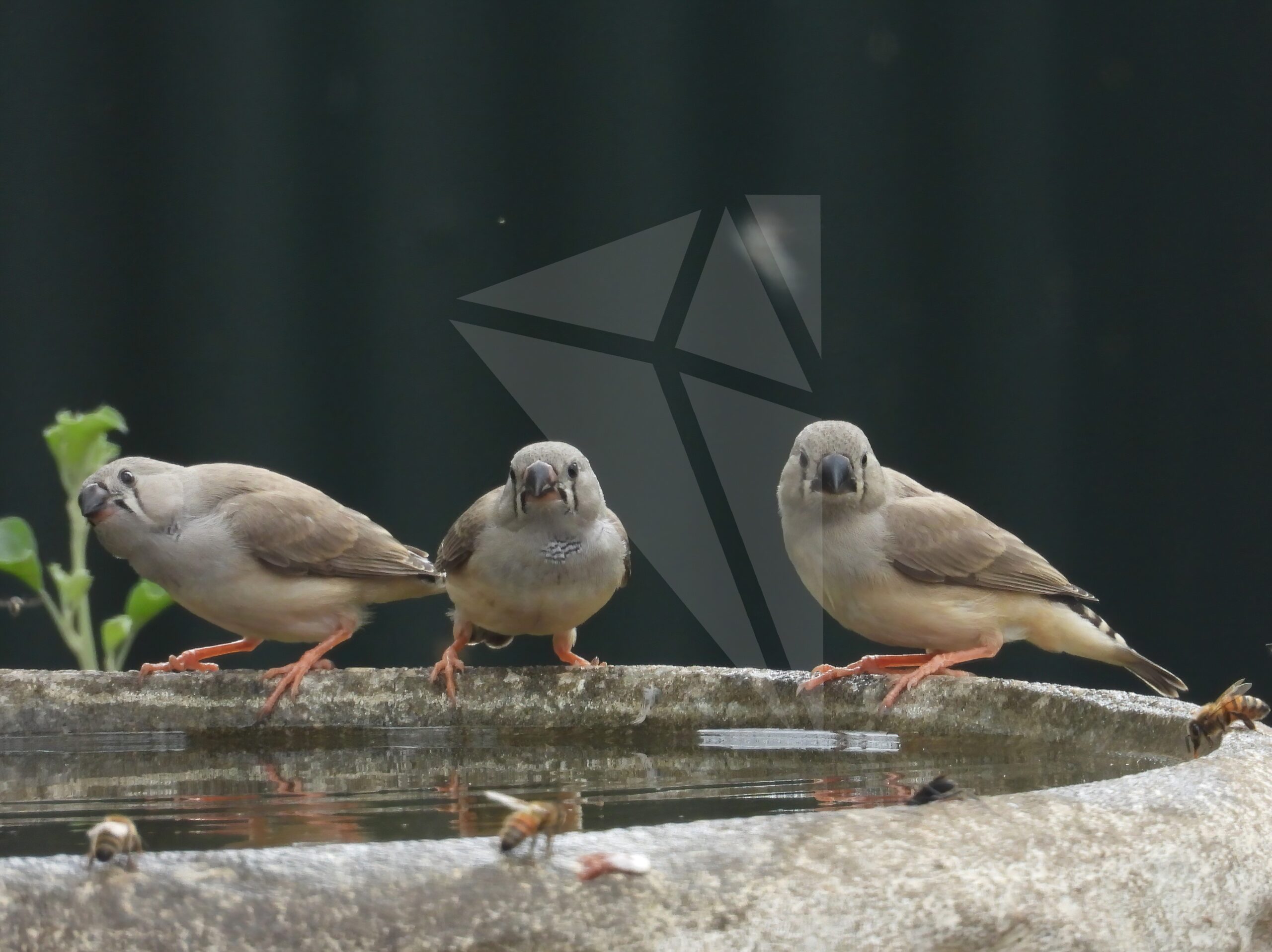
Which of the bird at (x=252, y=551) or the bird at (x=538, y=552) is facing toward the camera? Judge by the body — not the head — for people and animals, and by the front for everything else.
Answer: the bird at (x=538, y=552)

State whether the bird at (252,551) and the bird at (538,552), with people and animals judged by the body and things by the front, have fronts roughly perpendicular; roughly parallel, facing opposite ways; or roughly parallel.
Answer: roughly perpendicular

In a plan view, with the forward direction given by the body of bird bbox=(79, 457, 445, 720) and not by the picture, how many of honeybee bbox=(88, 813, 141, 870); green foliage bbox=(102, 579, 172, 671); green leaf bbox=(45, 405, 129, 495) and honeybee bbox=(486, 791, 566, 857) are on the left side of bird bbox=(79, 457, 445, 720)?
2

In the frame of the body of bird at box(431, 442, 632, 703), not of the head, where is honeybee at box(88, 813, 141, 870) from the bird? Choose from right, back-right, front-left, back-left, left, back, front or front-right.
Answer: front

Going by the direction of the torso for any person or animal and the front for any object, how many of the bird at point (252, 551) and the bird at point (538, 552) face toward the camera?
1

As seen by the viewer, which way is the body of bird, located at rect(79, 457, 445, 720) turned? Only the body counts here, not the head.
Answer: to the viewer's left

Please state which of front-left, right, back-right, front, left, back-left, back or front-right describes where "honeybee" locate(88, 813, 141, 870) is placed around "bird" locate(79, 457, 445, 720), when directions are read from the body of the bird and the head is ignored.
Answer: left

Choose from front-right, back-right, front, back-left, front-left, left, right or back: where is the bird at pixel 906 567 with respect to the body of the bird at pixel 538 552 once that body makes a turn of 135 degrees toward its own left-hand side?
front-right

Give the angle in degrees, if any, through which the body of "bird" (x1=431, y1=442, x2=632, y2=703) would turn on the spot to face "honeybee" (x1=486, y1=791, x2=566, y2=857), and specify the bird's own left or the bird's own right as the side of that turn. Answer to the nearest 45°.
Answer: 0° — it already faces it

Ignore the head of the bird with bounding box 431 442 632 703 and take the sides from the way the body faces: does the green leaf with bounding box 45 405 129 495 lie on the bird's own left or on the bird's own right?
on the bird's own right

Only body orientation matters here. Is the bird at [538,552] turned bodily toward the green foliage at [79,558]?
no

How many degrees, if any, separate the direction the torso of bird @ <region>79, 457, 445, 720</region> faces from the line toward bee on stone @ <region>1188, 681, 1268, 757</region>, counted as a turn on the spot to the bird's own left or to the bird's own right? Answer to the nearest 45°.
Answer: approximately 135° to the bird's own left

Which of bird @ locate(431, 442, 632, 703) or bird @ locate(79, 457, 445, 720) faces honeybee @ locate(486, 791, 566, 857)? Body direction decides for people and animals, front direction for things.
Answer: bird @ locate(431, 442, 632, 703)

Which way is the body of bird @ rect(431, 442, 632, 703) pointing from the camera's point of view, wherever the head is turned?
toward the camera

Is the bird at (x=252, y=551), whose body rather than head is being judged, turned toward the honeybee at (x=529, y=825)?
no
